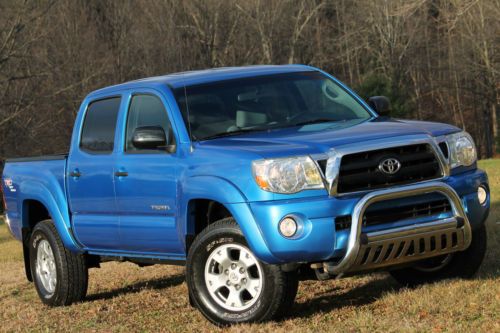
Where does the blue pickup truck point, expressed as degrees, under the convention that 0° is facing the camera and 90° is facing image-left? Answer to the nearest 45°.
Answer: approximately 315°
